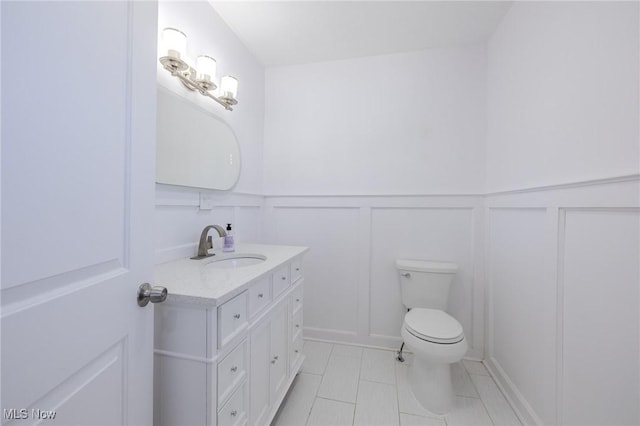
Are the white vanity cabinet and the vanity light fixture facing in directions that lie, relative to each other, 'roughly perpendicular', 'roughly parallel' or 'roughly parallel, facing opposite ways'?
roughly parallel

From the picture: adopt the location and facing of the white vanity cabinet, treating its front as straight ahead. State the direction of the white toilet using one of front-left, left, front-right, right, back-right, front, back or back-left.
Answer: front-left

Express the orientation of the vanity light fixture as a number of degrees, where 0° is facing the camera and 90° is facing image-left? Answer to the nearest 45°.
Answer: approximately 315°

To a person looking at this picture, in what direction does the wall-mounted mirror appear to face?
facing the viewer and to the right of the viewer

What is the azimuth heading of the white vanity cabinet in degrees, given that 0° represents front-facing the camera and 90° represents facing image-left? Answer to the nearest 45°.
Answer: approximately 315°

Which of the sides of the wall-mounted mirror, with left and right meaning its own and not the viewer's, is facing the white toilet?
front

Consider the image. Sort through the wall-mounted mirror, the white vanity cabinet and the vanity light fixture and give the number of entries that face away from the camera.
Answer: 0

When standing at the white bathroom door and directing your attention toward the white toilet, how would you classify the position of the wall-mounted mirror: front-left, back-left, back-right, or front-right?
front-left

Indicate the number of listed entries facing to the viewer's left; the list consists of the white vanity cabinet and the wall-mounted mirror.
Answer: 0
